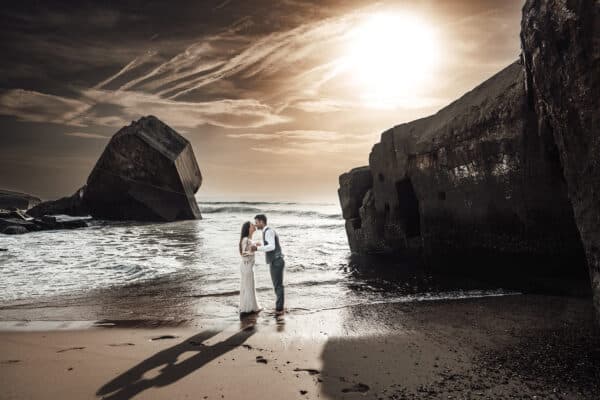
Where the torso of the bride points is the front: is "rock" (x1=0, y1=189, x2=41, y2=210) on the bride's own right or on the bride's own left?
on the bride's own left

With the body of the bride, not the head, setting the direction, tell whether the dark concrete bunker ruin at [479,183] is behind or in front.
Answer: in front

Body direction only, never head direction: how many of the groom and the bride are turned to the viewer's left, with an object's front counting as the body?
1

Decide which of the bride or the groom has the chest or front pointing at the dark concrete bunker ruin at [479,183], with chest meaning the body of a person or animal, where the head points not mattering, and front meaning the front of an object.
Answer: the bride

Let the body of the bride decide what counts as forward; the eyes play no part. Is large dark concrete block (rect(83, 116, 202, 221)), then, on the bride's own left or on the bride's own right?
on the bride's own left

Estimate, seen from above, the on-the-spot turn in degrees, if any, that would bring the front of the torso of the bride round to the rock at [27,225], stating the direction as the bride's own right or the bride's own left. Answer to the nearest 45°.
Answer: approximately 135° to the bride's own left

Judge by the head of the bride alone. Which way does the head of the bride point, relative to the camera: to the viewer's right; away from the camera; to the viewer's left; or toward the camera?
to the viewer's right

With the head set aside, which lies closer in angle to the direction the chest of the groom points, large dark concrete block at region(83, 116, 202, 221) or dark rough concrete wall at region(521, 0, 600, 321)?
the large dark concrete block

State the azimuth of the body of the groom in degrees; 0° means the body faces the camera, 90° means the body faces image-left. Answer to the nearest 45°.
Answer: approximately 90°

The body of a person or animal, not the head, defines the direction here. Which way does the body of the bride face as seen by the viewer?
to the viewer's right

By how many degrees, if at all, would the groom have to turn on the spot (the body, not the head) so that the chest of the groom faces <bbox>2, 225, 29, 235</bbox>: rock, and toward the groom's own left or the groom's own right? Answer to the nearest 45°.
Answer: approximately 45° to the groom's own right

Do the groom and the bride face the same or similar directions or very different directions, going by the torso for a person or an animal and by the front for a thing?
very different directions
